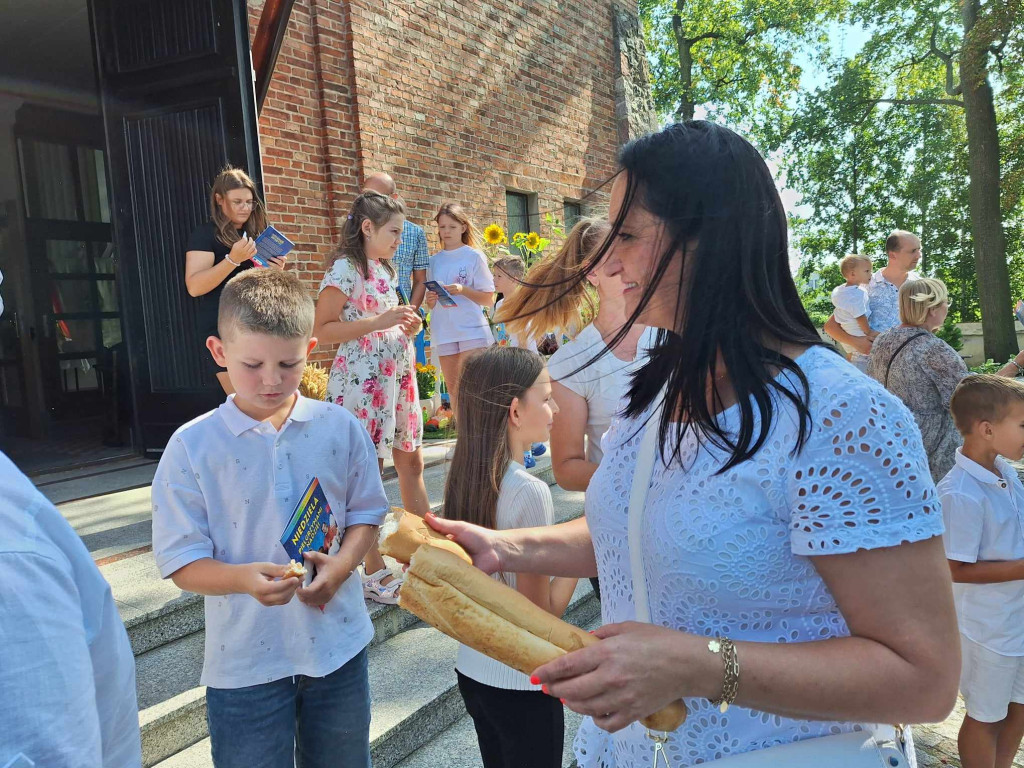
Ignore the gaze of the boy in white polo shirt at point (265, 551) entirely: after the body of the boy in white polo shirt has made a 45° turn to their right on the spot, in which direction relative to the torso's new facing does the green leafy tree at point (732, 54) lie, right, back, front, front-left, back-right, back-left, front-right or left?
back

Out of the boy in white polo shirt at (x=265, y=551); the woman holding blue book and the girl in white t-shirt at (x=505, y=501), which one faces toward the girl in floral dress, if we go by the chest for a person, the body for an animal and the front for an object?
the woman holding blue book

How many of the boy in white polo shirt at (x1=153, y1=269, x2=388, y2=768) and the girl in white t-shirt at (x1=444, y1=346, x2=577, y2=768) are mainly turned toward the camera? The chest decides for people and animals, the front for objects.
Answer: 1

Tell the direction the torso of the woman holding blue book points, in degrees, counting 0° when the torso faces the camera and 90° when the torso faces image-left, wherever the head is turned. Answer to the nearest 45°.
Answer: approximately 315°

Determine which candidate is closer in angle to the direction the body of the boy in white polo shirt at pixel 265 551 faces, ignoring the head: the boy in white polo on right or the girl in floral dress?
the boy in white polo on right

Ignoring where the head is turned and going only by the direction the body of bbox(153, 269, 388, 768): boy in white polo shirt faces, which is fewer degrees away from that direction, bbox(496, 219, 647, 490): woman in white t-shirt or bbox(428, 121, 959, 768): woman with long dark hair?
the woman with long dark hair

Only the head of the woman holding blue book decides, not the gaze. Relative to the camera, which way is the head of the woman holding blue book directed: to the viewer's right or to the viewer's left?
to the viewer's right

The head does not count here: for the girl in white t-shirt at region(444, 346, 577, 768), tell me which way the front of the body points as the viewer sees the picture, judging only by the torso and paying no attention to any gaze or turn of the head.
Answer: to the viewer's right

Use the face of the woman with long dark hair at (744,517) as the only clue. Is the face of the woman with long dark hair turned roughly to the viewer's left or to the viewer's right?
to the viewer's left

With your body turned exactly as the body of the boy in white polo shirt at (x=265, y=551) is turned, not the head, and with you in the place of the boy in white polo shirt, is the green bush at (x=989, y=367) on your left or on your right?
on your left

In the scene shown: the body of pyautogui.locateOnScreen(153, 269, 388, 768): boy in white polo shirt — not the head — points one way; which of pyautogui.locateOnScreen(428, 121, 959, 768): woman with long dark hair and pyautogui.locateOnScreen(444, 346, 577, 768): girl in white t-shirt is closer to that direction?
the woman with long dark hair

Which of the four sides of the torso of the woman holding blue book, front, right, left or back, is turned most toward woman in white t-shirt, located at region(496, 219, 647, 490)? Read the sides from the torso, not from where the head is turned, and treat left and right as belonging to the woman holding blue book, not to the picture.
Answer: front
